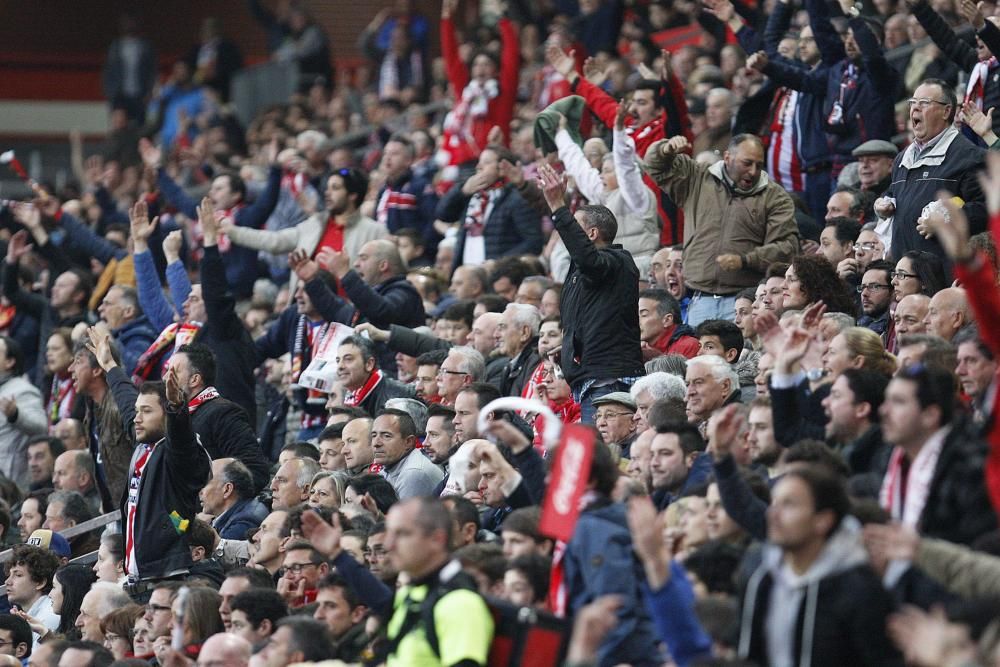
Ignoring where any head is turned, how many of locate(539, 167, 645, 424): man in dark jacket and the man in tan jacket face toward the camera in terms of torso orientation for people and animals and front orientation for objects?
1

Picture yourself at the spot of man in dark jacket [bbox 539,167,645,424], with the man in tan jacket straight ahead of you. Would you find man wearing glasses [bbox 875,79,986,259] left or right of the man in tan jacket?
right

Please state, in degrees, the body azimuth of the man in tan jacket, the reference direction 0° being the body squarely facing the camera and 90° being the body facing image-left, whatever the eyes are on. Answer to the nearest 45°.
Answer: approximately 0°

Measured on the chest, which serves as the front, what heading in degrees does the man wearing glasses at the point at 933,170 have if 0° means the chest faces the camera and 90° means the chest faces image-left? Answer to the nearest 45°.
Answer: approximately 45°

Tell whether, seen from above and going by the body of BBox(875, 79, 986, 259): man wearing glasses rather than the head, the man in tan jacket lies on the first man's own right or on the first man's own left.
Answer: on the first man's own right

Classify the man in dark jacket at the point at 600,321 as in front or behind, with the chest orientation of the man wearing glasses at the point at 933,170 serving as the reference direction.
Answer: in front

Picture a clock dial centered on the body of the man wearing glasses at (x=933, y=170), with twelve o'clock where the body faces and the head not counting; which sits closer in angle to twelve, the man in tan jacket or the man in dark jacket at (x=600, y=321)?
the man in dark jacket

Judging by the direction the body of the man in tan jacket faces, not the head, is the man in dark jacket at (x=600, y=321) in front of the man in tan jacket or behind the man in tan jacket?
in front
